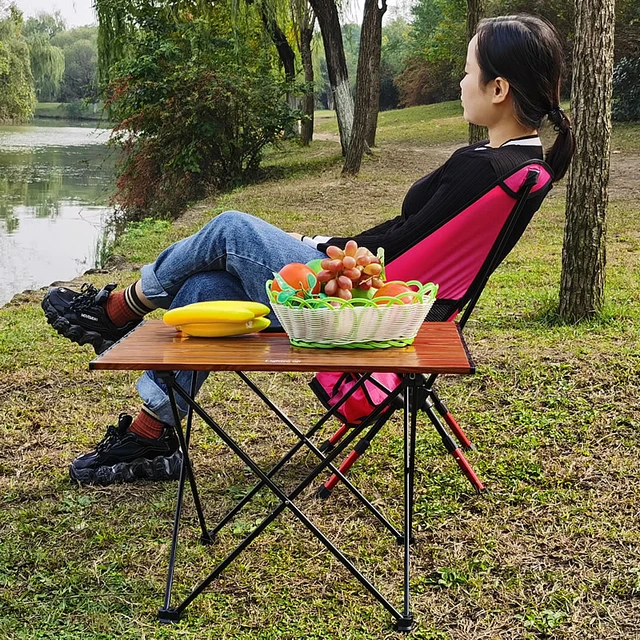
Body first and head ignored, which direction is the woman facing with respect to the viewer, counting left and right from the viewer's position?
facing to the left of the viewer

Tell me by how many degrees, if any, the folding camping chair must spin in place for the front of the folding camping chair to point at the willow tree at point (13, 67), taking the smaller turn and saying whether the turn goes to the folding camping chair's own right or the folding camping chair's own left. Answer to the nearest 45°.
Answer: approximately 45° to the folding camping chair's own right

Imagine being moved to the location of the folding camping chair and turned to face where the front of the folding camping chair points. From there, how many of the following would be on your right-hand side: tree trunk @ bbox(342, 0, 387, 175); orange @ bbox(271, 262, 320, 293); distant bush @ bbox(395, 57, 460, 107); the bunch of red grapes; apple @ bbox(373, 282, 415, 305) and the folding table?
2

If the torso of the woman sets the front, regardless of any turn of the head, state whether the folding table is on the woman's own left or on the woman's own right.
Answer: on the woman's own left

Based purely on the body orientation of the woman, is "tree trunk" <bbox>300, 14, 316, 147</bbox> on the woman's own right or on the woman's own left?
on the woman's own right

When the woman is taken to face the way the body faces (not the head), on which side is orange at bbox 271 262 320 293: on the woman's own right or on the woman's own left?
on the woman's own left

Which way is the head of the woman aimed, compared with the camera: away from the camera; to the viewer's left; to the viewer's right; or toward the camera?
to the viewer's left

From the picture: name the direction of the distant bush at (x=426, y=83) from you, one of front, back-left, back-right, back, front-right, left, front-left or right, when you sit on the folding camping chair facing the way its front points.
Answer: right

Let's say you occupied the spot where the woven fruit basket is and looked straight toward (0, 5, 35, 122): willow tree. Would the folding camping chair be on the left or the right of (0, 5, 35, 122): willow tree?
right

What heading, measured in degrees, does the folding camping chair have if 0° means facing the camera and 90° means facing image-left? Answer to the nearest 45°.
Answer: approximately 90°

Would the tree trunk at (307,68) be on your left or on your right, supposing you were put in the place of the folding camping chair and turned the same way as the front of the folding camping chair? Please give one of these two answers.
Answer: on your right

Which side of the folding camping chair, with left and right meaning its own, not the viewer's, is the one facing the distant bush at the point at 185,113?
right

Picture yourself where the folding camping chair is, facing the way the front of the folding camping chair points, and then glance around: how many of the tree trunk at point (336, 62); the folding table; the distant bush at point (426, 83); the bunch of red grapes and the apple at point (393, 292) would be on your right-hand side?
2

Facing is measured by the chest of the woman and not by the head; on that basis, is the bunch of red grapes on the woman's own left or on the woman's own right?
on the woman's own left

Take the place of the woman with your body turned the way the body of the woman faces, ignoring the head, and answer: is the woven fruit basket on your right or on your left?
on your left
